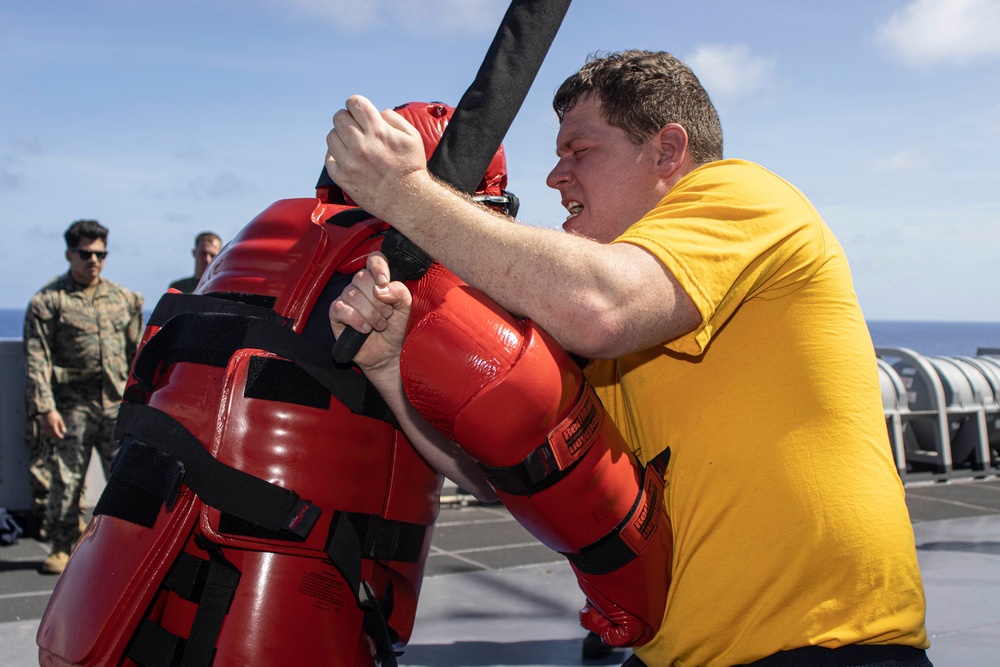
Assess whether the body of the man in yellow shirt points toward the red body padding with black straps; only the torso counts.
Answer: yes

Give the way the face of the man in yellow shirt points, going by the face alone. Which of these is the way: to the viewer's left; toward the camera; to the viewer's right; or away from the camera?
to the viewer's left

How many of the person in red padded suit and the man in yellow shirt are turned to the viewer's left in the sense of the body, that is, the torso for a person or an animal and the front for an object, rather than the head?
1

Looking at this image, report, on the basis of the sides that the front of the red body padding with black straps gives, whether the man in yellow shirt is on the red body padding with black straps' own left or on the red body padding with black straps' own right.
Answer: on the red body padding with black straps' own right

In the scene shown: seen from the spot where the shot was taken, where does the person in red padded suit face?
facing away from the viewer and to the right of the viewer

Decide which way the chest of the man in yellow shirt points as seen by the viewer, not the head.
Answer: to the viewer's left

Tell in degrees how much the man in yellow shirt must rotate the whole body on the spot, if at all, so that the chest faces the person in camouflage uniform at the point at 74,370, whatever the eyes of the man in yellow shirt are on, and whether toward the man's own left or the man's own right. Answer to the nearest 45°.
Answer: approximately 45° to the man's own right
